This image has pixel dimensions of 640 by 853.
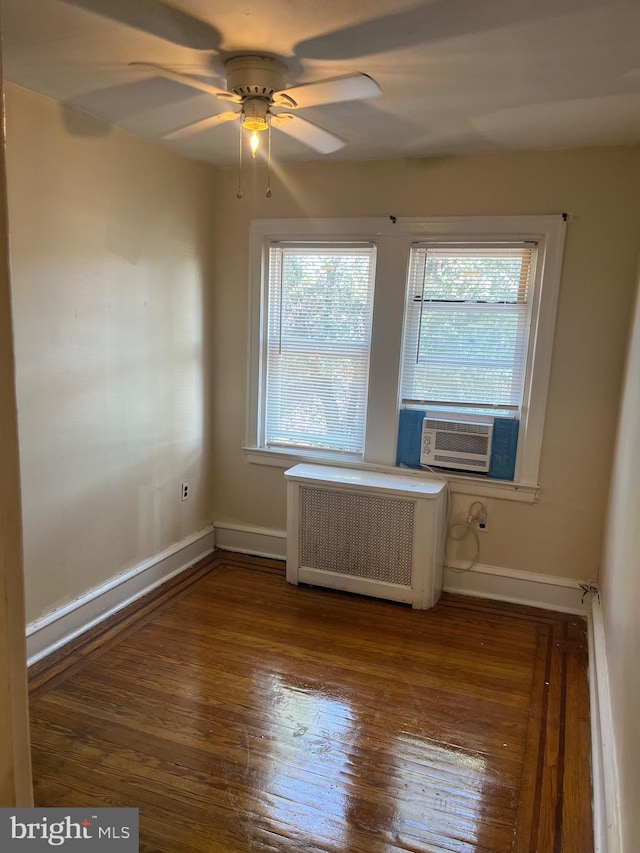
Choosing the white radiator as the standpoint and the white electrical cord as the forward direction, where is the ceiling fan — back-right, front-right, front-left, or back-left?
back-right

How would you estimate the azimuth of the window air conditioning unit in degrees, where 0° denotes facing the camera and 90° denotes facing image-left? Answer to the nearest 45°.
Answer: approximately 0°

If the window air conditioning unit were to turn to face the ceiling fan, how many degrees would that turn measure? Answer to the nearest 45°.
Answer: approximately 45° to its right
